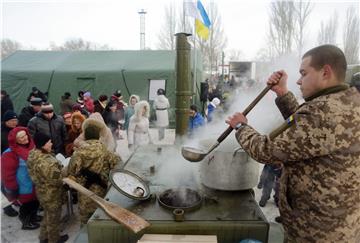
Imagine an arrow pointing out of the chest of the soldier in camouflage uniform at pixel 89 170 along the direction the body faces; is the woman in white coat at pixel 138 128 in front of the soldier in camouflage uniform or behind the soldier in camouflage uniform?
in front

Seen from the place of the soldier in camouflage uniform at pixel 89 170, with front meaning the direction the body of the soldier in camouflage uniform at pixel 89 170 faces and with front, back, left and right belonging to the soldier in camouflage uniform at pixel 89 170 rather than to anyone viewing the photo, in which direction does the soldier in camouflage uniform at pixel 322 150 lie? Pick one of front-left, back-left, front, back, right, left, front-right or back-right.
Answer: back-right

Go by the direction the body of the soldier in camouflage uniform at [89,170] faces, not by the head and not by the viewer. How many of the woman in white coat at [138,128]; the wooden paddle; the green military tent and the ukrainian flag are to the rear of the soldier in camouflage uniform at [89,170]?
1

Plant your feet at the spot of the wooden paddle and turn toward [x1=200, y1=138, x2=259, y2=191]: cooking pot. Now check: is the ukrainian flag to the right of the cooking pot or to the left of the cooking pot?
left

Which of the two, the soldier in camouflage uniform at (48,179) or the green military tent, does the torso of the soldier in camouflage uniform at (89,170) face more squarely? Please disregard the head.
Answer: the green military tent

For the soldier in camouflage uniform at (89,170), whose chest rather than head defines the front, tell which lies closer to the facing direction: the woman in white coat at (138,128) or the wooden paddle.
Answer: the woman in white coat

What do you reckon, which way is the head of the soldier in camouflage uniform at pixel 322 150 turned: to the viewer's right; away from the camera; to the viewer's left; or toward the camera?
to the viewer's left

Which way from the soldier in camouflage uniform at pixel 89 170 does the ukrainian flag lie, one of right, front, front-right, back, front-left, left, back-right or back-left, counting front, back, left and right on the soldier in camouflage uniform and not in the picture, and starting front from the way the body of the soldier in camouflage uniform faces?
front-right

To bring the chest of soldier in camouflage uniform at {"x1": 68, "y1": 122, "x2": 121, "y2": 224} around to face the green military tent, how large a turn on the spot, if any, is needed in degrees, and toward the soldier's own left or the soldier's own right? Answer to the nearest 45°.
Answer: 0° — they already face it

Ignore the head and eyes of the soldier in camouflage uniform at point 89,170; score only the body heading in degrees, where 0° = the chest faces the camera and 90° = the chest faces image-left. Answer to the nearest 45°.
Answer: approximately 180°
